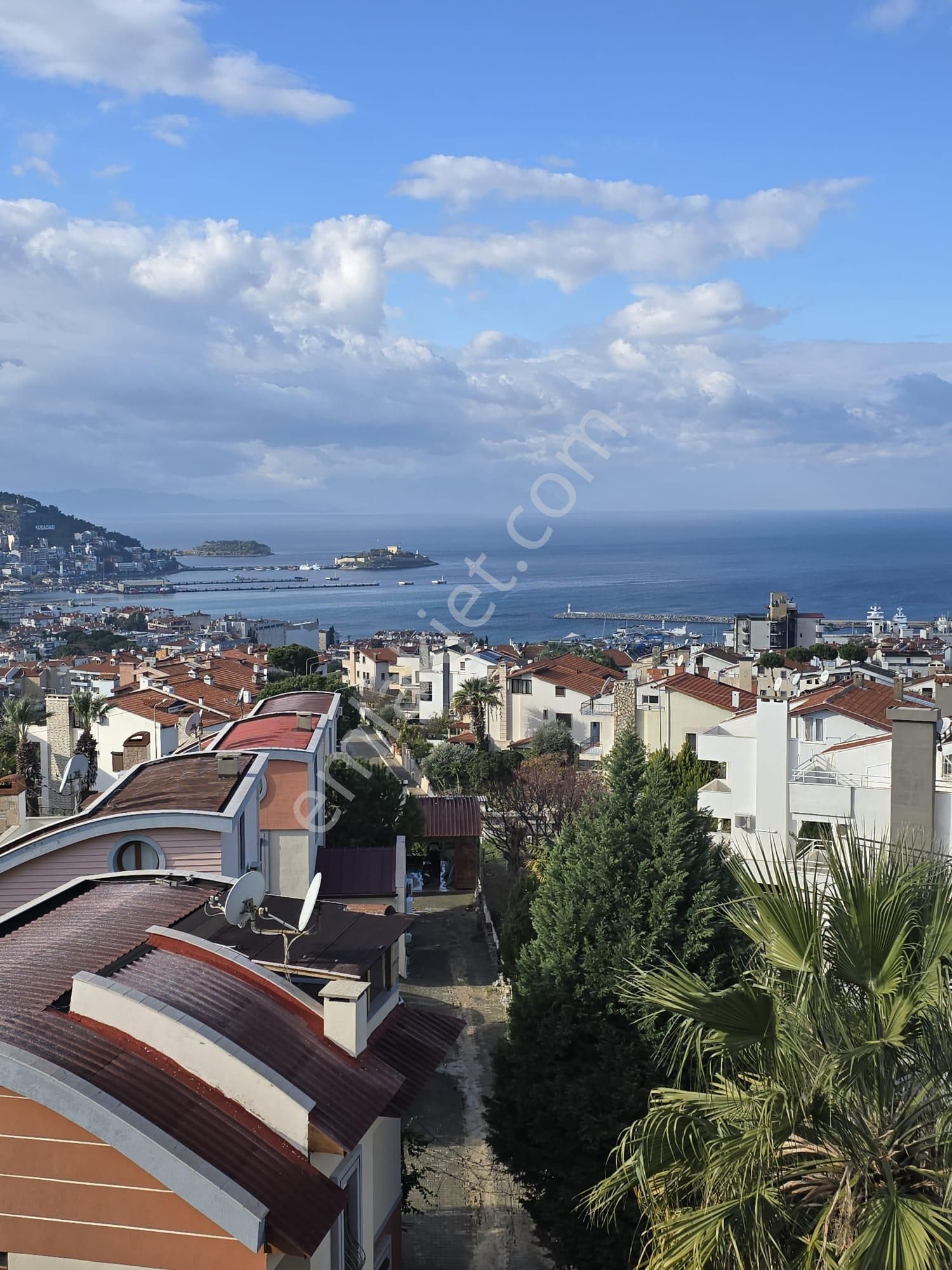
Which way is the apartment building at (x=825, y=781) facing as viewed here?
toward the camera

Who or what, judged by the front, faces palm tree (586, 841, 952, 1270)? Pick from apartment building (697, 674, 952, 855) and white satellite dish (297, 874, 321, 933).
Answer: the apartment building

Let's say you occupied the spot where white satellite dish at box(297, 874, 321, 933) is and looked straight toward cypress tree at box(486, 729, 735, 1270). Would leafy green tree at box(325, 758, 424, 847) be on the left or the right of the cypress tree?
left

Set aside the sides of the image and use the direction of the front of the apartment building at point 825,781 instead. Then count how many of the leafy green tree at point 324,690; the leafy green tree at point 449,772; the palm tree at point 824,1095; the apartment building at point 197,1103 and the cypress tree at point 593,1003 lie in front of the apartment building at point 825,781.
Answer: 3

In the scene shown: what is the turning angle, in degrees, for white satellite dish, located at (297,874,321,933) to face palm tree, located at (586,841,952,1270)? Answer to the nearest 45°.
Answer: approximately 135° to its left

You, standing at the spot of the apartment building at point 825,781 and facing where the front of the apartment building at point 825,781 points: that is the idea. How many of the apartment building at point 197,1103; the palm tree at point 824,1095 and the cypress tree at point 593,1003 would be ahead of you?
3

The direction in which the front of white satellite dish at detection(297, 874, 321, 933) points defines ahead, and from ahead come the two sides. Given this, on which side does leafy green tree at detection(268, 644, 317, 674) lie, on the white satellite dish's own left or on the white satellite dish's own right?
on the white satellite dish's own right

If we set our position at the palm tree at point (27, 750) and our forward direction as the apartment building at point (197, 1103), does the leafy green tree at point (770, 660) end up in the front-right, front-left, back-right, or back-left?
back-left

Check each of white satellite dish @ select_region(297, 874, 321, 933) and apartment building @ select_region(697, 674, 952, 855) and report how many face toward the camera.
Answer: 1

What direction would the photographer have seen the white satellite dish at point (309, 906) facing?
facing to the left of the viewer

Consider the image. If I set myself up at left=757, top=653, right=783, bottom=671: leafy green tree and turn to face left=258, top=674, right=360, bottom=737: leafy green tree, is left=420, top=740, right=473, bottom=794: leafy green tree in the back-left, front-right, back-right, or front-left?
front-left

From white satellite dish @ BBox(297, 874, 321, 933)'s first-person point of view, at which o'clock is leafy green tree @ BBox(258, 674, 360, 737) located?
The leafy green tree is roughly at 3 o'clock from the white satellite dish.

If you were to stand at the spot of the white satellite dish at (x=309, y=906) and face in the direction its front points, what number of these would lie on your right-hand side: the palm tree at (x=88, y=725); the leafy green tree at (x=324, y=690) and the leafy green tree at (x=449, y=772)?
3
